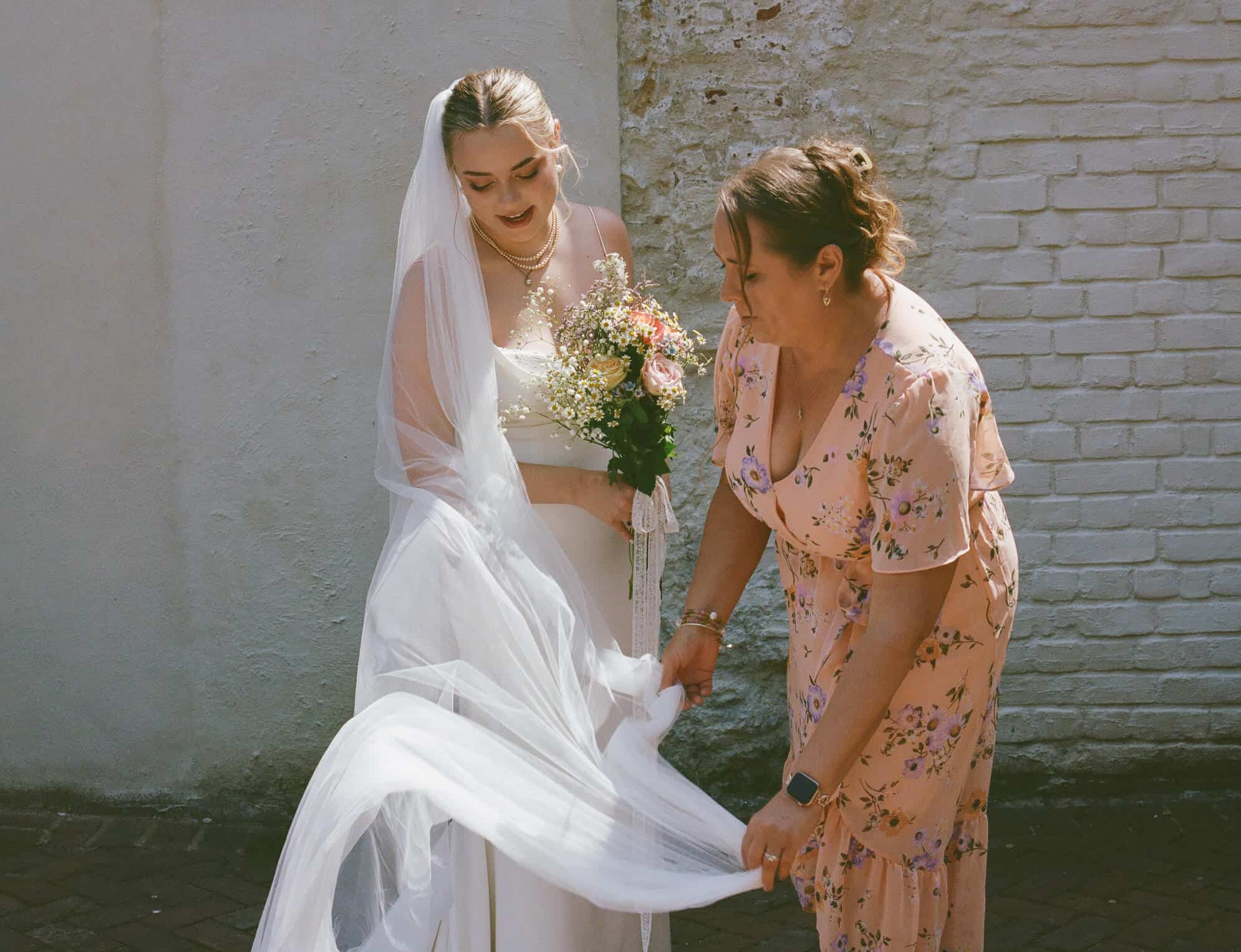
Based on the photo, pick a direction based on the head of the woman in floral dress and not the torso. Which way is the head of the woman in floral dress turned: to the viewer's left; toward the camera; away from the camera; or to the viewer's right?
to the viewer's left

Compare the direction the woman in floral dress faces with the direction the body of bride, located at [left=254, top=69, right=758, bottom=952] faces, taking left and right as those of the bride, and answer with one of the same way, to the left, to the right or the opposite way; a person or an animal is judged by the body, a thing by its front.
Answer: to the right

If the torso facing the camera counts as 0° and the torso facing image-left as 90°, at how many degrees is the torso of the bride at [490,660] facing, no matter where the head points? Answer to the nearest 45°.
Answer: approximately 315°

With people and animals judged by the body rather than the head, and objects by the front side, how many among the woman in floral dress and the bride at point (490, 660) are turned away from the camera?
0

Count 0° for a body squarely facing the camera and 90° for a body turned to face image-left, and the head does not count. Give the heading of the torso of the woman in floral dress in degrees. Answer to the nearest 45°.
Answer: approximately 45°
